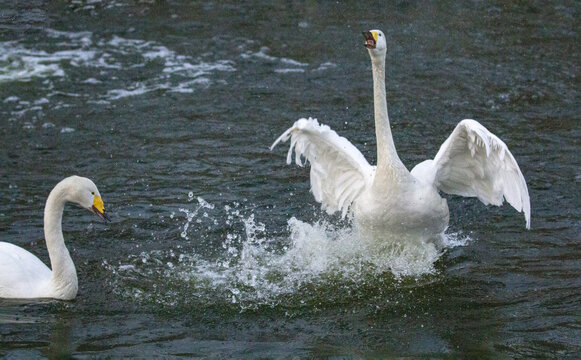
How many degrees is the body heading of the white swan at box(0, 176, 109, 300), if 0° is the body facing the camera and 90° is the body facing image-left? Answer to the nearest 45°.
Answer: approximately 270°

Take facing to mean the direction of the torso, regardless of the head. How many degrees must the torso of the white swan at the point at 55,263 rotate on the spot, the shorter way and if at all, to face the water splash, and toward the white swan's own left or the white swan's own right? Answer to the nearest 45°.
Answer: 0° — it already faces it
